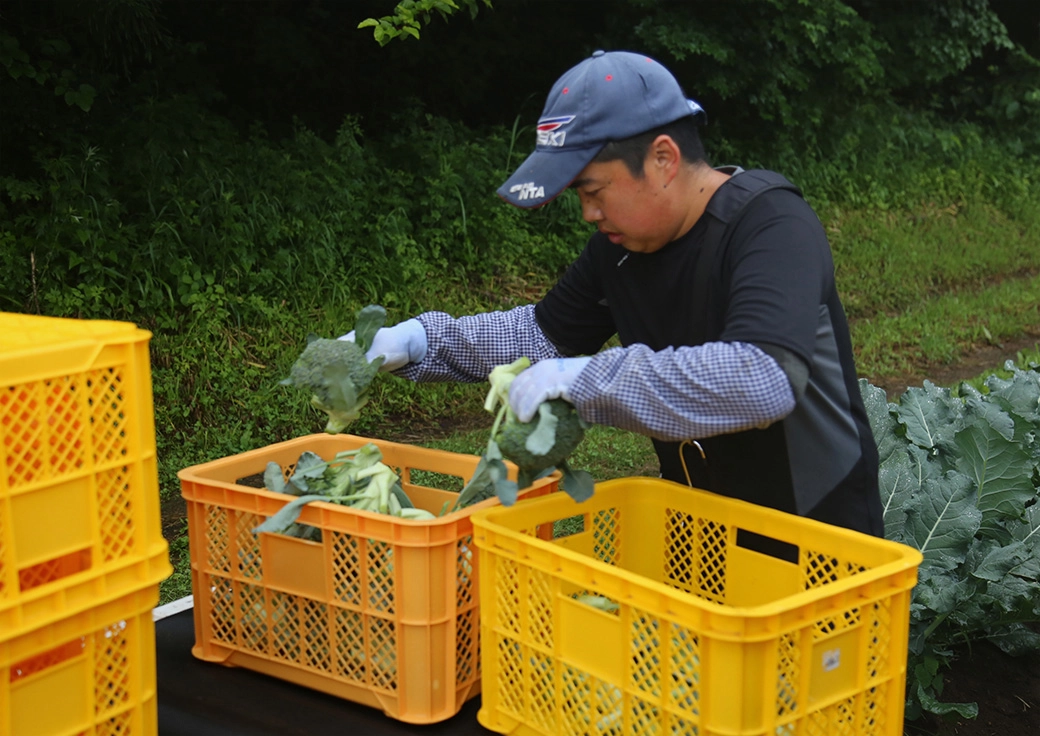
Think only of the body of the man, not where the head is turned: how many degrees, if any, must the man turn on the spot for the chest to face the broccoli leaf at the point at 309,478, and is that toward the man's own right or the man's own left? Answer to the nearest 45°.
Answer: approximately 45° to the man's own right

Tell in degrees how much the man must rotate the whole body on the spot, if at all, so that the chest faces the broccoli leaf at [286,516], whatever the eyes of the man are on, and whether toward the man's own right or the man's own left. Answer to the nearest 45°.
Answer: approximately 45° to the man's own right

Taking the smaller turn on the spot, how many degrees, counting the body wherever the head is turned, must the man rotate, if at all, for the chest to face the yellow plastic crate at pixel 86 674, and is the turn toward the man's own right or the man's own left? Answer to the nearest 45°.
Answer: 0° — they already face it

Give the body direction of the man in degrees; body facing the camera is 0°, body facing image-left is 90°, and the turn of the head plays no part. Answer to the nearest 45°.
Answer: approximately 45°

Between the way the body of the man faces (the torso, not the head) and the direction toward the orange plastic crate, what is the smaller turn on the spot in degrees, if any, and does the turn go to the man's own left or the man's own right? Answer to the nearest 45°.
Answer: approximately 45° to the man's own right
